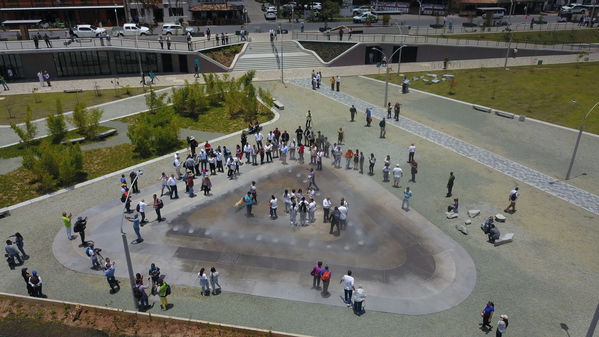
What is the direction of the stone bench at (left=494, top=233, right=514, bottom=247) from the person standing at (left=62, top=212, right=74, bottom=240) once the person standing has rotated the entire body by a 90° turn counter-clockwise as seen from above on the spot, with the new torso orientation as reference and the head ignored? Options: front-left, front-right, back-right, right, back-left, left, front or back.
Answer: back-right

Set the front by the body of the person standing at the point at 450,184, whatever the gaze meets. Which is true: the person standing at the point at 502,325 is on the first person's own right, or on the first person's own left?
on the first person's own left

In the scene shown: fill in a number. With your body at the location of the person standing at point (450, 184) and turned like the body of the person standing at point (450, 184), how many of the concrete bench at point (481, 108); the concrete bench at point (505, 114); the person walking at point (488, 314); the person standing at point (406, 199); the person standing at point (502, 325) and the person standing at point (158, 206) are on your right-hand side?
2

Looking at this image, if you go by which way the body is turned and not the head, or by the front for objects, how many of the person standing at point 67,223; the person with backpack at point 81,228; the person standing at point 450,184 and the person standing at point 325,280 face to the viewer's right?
2

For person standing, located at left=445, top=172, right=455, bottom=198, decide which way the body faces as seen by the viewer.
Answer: to the viewer's left

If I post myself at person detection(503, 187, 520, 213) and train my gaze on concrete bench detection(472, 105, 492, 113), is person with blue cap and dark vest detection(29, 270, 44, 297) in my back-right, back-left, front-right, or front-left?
back-left

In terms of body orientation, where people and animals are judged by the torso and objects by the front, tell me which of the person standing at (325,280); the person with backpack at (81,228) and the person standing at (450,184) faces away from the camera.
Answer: the person standing at (325,280)

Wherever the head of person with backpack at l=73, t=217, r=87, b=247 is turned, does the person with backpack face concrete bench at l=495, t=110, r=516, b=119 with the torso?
yes

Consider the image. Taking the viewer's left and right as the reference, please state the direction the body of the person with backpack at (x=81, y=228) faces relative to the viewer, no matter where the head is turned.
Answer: facing to the right of the viewer

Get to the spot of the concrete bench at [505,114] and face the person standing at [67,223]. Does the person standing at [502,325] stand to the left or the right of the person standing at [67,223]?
left

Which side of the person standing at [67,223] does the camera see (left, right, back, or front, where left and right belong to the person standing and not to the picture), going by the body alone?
right

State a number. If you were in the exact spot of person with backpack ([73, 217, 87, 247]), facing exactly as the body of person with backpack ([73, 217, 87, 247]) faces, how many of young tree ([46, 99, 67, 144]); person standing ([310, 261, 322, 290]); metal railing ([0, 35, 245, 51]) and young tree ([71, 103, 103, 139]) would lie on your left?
3

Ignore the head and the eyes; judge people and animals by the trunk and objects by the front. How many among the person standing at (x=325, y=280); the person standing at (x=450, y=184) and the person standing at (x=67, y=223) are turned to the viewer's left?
1

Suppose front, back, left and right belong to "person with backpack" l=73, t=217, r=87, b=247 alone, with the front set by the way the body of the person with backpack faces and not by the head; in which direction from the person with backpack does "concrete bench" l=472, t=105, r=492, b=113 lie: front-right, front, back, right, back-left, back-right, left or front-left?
front

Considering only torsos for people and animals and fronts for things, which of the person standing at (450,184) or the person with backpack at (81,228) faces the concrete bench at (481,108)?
the person with backpack

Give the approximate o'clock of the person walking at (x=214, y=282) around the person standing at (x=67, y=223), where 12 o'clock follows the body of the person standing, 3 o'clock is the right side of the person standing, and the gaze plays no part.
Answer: The person walking is roughly at 2 o'clock from the person standing.

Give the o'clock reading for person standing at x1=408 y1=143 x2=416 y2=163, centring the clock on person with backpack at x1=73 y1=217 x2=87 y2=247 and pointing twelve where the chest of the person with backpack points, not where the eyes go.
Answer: The person standing is roughly at 12 o'clock from the person with backpack.

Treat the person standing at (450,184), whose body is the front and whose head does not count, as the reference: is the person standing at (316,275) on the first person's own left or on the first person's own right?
on the first person's own left

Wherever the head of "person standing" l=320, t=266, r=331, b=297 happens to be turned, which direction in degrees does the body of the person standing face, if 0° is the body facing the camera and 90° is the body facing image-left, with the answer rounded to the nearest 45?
approximately 180°

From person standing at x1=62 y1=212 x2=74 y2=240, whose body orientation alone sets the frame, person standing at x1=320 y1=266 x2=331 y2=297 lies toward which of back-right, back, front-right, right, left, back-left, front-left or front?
front-right
